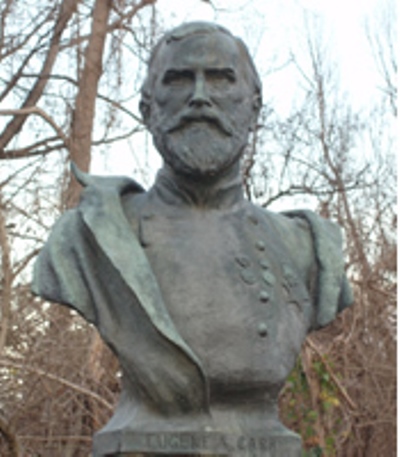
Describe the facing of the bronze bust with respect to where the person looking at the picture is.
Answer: facing the viewer
